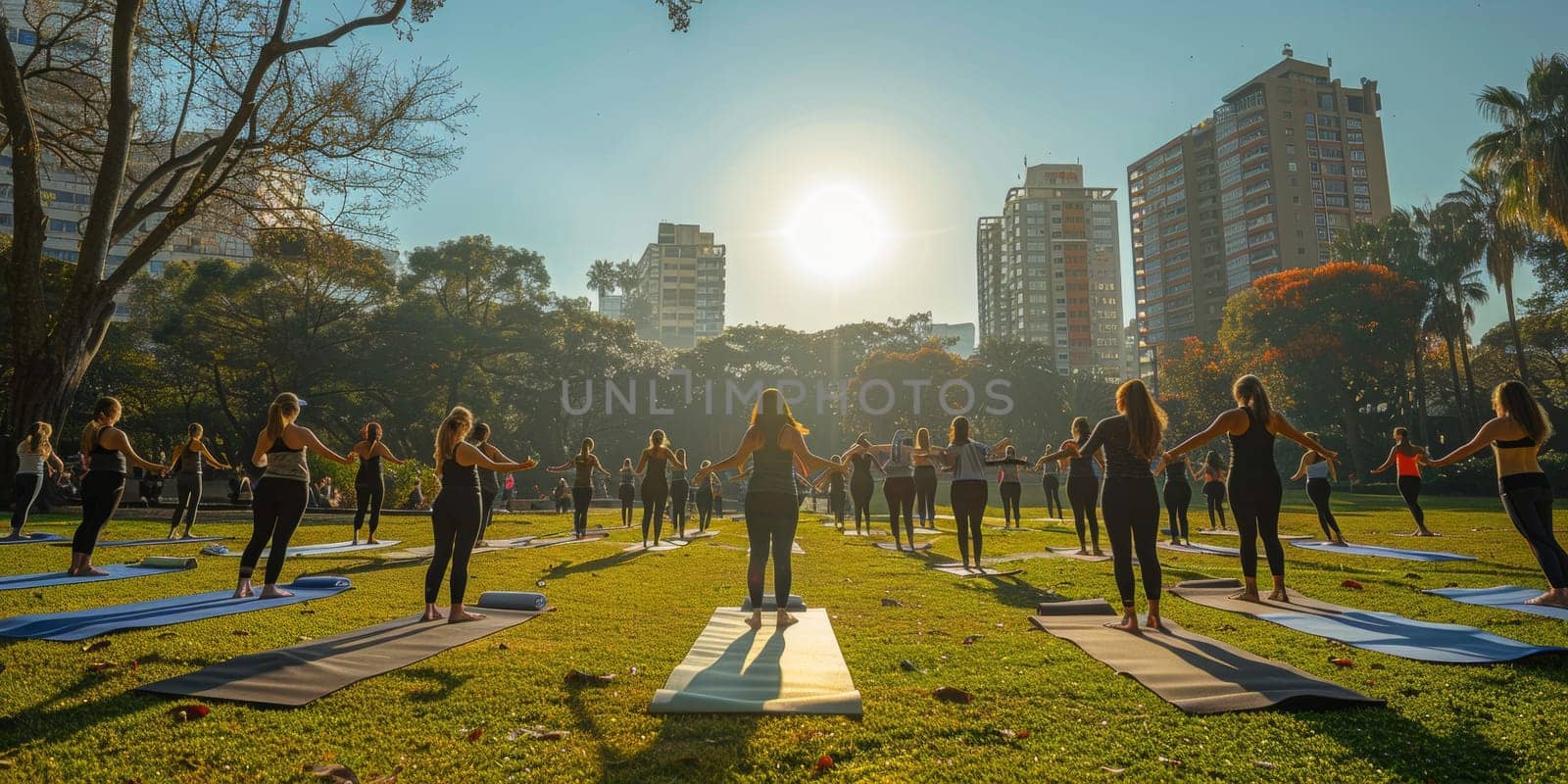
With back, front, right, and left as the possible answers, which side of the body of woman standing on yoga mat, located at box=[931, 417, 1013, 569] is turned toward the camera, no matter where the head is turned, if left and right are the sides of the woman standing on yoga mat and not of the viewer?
back

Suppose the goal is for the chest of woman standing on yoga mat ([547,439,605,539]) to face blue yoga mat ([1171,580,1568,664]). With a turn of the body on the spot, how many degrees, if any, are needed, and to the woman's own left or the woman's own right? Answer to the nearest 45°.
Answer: approximately 135° to the woman's own right

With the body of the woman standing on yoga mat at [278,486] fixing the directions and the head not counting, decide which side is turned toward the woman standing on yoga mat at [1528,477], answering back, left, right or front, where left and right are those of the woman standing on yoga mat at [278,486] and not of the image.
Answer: right

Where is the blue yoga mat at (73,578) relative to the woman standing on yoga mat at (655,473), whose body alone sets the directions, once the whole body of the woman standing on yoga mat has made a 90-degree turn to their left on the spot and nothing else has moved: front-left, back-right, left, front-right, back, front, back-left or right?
front-left

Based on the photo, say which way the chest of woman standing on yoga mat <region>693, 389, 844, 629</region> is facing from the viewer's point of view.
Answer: away from the camera

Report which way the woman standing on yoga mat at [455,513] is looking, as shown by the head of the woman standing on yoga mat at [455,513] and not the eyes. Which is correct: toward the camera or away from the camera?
away from the camera

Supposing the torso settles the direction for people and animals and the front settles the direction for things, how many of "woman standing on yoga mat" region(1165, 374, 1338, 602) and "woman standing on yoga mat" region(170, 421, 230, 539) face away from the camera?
2

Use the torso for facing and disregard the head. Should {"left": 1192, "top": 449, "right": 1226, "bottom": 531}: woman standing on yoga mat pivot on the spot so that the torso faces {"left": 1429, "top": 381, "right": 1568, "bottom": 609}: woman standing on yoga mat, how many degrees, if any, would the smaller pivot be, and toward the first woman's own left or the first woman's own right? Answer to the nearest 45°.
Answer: approximately 180°

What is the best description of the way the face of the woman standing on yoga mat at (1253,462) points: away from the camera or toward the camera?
away from the camera

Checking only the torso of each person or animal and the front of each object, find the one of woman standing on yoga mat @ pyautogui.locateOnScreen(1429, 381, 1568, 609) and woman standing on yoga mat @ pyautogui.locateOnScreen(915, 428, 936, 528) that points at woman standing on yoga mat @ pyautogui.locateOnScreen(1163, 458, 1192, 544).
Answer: woman standing on yoga mat @ pyautogui.locateOnScreen(1429, 381, 1568, 609)

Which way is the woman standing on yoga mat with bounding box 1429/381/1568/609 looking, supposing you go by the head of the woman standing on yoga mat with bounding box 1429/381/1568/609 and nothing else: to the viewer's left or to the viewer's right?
to the viewer's left

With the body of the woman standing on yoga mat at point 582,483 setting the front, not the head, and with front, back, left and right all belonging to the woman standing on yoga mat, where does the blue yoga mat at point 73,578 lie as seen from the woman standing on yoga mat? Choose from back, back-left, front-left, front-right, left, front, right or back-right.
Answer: back-left

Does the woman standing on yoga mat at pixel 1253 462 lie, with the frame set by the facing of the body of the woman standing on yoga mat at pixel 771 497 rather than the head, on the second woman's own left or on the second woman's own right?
on the second woman's own right

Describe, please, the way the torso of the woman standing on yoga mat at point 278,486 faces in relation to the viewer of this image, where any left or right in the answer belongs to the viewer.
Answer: facing away from the viewer and to the right of the viewer

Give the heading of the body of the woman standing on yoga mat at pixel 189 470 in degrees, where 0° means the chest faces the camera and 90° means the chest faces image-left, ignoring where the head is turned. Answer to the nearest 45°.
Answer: approximately 180°

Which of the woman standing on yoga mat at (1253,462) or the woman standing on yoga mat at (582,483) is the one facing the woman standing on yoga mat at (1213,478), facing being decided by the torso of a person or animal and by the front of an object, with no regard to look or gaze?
the woman standing on yoga mat at (1253,462)

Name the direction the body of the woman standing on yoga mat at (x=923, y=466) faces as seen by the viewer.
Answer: away from the camera

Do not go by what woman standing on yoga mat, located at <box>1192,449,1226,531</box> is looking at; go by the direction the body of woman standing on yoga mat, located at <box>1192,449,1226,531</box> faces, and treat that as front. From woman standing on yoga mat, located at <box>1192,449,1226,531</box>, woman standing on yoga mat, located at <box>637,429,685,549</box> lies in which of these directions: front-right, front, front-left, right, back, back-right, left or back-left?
back-left

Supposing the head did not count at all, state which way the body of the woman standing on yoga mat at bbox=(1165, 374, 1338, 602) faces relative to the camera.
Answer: away from the camera
